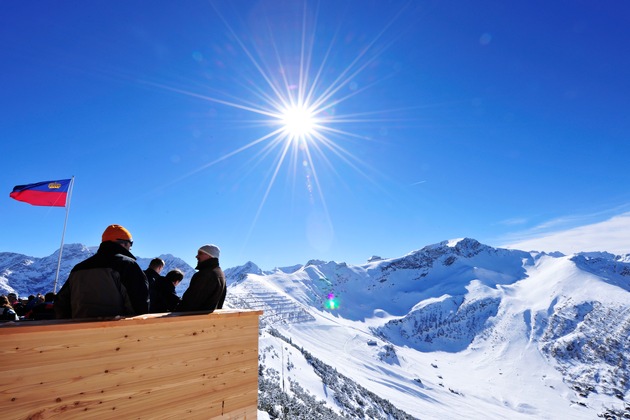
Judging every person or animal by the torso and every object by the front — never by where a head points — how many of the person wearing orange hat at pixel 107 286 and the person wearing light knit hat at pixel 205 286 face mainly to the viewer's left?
1

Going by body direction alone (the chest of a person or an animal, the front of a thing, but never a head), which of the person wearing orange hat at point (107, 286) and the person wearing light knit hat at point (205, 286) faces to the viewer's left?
the person wearing light knit hat at point (205, 286)

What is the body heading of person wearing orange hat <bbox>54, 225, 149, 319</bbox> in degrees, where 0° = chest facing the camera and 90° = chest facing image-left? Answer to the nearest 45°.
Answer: approximately 225°

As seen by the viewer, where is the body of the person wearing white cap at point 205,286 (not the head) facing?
to the viewer's left

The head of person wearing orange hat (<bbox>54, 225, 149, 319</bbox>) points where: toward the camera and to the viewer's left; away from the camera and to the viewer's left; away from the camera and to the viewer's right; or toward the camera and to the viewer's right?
away from the camera and to the viewer's right

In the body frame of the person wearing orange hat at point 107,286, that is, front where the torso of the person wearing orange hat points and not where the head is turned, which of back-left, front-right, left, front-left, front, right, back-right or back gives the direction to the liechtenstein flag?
front-left

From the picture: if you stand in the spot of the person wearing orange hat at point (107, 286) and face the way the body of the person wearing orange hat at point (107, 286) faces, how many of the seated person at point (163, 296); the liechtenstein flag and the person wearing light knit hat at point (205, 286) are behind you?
0

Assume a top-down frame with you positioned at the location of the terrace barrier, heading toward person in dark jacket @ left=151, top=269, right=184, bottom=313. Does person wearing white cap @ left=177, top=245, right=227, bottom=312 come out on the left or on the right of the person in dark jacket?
right

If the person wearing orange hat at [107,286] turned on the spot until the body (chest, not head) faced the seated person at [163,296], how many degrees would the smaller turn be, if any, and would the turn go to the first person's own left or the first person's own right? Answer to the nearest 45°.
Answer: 0° — they already face them
